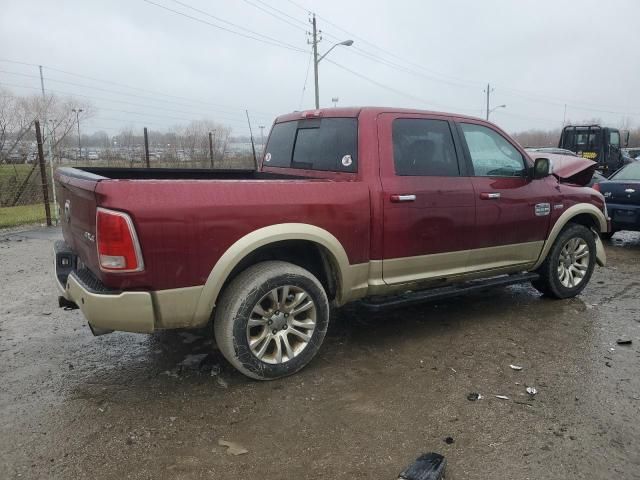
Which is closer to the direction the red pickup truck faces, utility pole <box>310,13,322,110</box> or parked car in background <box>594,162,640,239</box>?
the parked car in background

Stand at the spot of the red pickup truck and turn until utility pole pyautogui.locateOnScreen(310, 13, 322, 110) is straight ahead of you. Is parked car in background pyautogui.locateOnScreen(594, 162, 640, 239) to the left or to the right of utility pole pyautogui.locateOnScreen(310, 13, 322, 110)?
right

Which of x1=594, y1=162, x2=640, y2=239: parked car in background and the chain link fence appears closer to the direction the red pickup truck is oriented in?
the parked car in background

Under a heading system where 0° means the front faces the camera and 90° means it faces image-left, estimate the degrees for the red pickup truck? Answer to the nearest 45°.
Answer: approximately 225°

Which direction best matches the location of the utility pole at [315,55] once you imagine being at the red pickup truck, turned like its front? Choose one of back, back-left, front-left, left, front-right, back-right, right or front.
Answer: front-left

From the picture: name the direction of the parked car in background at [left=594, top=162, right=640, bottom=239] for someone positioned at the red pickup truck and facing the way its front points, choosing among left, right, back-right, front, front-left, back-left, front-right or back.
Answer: front

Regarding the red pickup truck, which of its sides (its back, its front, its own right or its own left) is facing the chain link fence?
left
